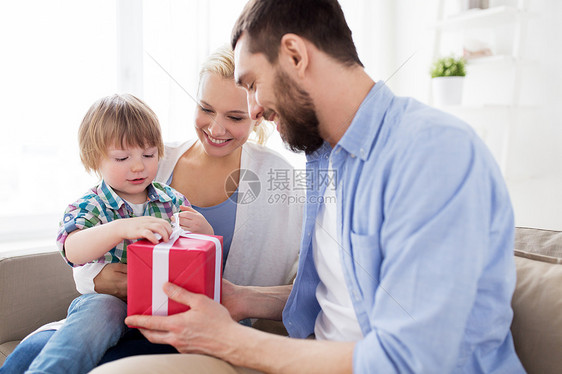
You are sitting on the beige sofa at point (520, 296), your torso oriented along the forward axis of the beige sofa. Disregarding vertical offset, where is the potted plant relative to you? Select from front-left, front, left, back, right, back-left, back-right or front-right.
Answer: back

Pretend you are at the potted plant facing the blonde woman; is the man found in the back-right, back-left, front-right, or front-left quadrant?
front-left

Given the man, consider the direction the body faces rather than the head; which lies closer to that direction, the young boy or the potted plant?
the young boy

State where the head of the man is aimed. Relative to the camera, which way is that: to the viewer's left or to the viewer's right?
to the viewer's left

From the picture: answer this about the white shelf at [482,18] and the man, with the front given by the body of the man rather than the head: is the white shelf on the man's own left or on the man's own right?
on the man's own right

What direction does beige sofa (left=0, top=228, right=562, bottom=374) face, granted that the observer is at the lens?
facing the viewer

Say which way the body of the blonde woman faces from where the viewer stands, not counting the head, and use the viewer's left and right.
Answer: facing the viewer and to the left of the viewer

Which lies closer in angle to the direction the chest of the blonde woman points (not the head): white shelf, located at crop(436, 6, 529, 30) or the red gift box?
the red gift box

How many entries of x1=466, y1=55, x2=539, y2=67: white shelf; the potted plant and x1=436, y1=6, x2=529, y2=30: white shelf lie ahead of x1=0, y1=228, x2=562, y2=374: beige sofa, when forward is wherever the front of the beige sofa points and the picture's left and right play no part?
0

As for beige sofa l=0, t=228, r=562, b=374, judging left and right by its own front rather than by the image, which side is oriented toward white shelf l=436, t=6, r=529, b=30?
back

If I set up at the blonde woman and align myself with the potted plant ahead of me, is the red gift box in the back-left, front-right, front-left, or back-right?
back-right

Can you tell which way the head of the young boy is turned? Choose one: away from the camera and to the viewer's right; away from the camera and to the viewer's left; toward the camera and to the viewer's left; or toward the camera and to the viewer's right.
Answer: toward the camera and to the viewer's right

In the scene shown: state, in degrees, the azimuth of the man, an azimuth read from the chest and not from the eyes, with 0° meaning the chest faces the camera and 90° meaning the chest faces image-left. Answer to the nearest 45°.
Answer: approximately 90°

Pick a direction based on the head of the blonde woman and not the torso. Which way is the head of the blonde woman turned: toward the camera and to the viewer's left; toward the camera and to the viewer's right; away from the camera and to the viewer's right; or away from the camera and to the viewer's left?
toward the camera and to the viewer's left
